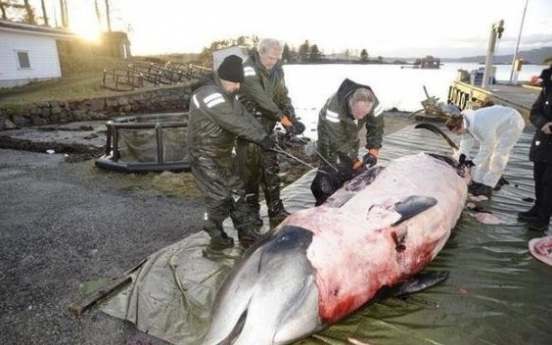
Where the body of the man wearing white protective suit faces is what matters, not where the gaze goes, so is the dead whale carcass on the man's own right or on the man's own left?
on the man's own left

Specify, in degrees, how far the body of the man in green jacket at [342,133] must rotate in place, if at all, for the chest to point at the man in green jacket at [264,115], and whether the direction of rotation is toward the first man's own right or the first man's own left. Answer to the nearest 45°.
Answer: approximately 135° to the first man's own right

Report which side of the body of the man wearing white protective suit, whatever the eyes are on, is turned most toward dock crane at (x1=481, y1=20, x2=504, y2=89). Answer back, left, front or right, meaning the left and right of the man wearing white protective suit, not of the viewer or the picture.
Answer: right

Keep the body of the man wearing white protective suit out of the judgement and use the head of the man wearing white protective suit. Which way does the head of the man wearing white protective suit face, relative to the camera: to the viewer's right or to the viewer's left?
to the viewer's left

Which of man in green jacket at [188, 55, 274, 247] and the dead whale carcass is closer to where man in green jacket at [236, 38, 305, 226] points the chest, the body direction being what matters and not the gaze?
the dead whale carcass

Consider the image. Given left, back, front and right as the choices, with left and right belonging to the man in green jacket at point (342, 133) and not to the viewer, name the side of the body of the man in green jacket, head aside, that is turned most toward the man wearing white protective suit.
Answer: left

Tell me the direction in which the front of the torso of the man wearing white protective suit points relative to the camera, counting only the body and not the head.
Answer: to the viewer's left

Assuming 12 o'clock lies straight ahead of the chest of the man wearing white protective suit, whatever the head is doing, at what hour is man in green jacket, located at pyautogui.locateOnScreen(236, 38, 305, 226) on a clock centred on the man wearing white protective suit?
The man in green jacket is roughly at 11 o'clock from the man wearing white protective suit.

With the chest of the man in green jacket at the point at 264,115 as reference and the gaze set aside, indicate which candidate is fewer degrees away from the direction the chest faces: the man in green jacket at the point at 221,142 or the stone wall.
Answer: the man in green jacket
